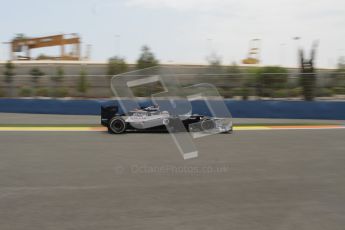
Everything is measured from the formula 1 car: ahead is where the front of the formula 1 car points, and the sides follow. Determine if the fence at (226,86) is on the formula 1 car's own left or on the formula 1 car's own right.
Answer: on the formula 1 car's own left

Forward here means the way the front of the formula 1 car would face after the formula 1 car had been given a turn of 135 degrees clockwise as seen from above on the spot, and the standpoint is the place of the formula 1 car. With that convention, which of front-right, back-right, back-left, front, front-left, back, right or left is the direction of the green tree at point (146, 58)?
back-right

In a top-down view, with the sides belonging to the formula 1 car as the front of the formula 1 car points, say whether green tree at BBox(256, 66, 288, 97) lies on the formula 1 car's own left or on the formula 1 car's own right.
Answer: on the formula 1 car's own left

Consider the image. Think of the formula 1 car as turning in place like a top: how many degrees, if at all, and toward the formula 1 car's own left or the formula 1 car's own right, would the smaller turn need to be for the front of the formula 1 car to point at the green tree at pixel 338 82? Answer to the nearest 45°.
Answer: approximately 45° to the formula 1 car's own left

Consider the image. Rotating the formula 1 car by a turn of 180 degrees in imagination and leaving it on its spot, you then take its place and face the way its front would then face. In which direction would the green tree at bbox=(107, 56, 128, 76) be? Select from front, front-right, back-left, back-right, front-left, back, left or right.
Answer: right

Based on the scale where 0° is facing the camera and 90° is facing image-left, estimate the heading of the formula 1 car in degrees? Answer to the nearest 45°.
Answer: approximately 270°
